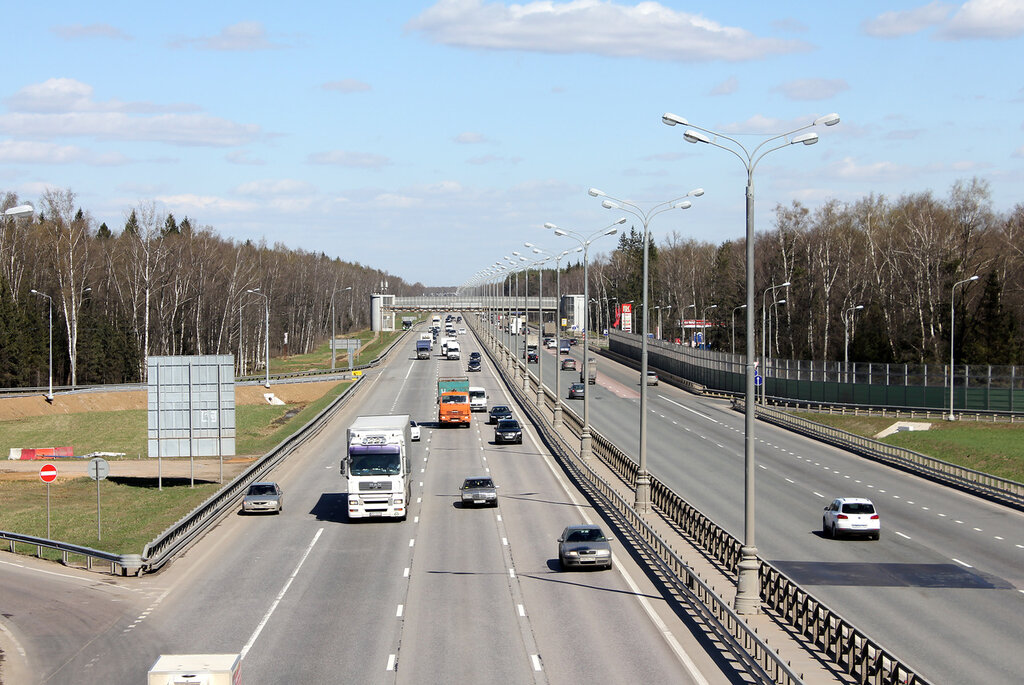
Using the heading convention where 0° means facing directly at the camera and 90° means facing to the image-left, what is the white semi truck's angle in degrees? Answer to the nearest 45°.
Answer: approximately 0°

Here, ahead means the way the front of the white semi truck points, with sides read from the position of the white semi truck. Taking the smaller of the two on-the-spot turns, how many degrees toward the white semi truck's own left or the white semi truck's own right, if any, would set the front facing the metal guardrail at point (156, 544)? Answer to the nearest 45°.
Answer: approximately 45° to the white semi truck's own right

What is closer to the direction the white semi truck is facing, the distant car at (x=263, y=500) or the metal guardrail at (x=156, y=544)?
the metal guardrail

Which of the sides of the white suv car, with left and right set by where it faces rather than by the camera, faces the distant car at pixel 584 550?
left

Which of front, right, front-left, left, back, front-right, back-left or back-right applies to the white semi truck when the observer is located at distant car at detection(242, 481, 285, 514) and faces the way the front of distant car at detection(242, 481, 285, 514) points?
front-left

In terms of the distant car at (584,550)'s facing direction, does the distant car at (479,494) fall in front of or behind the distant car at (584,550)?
behind

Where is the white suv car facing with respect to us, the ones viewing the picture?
facing away from the viewer and to the left of the viewer

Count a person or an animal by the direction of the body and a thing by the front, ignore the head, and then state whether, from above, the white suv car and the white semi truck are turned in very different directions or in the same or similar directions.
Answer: very different directions

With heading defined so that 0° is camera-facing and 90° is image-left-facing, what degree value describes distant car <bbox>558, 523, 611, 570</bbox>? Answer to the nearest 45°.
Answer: approximately 0°

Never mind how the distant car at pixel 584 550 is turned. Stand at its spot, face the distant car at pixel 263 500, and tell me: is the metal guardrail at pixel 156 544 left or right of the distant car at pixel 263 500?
left
